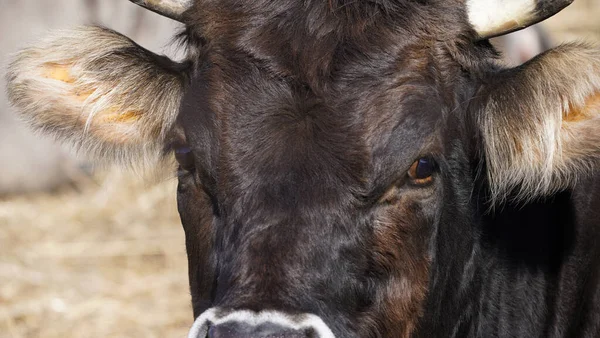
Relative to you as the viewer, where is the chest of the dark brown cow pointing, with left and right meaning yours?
facing the viewer and to the left of the viewer
